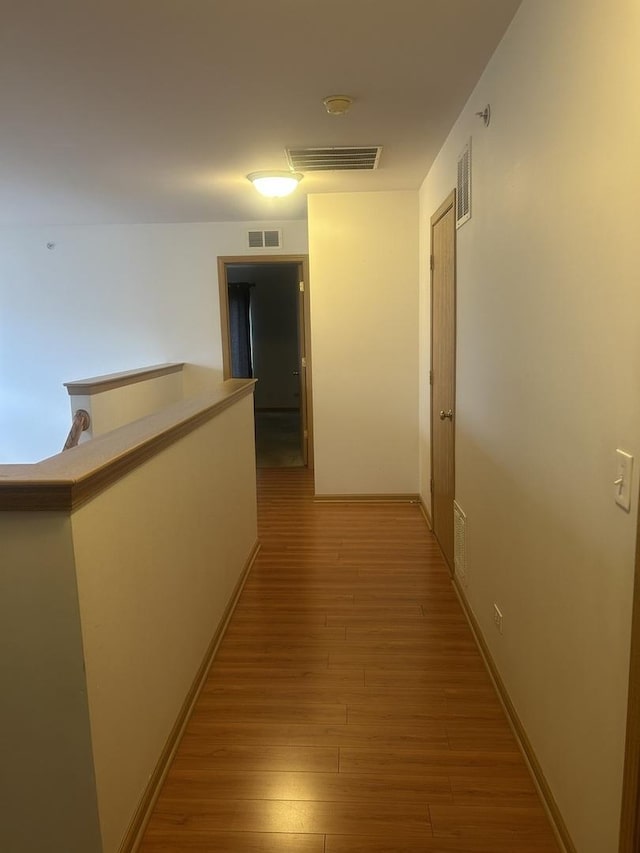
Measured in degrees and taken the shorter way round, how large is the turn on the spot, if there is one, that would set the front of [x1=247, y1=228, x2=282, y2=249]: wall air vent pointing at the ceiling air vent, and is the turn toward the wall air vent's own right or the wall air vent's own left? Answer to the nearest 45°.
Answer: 0° — it already faces it

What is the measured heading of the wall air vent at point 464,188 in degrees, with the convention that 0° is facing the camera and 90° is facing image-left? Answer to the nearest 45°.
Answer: approximately 90°

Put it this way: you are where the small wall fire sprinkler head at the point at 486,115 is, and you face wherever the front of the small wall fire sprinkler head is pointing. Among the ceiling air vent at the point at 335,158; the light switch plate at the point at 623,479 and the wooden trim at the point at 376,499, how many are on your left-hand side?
1

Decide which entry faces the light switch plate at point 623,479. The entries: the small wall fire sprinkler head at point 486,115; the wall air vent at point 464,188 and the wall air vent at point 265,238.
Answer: the wall air vent at point 265,238

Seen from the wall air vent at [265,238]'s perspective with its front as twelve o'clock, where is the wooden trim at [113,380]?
The wooden trim is roughly at 1 o'clock from the wall air vent.

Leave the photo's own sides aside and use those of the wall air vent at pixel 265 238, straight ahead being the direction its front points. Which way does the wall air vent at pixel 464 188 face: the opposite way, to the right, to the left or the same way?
to the right

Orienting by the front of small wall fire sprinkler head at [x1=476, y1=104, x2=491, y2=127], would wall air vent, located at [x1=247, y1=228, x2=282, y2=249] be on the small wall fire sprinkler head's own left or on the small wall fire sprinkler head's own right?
on the small wall fire sprinkler head's own right

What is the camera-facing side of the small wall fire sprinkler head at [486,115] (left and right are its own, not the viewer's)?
left

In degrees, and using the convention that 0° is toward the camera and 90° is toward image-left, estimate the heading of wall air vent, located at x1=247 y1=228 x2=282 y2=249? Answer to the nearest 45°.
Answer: approximately 0°

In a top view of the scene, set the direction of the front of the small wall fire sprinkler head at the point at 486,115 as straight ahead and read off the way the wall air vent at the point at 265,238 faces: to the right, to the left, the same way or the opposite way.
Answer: to the left
